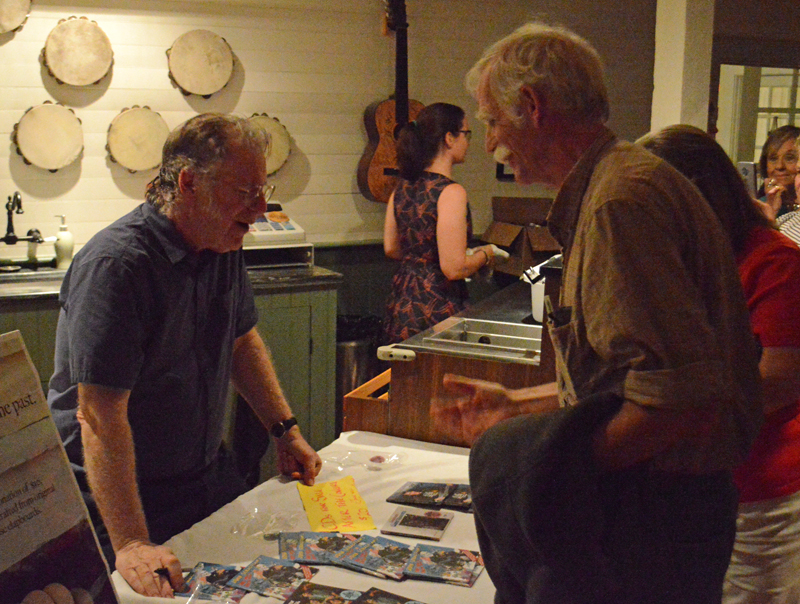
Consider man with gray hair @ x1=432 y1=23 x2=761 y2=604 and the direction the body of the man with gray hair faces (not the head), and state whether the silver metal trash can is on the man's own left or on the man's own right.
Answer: on the man's own right

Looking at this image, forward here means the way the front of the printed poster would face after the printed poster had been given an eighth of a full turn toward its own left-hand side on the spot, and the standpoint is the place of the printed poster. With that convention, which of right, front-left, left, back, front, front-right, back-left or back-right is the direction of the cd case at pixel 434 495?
left

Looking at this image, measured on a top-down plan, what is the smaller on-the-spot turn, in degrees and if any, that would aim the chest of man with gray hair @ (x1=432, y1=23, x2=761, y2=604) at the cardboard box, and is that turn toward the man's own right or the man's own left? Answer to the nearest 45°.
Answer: approximately 90° to the man's own right

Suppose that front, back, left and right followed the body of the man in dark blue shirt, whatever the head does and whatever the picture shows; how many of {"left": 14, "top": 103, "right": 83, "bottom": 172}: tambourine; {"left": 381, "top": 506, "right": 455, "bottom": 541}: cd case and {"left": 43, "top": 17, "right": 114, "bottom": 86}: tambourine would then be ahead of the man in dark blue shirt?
1

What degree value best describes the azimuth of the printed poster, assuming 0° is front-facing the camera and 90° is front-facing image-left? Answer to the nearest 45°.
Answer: approximately 0°

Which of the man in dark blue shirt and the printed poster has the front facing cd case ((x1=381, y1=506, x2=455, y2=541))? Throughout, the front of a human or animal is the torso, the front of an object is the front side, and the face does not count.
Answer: the man in dark blue shirt

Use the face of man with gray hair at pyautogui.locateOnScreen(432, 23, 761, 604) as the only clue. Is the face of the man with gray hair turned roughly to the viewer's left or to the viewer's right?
to the viewer's left

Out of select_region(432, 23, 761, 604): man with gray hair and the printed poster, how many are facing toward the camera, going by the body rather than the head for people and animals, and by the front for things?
1

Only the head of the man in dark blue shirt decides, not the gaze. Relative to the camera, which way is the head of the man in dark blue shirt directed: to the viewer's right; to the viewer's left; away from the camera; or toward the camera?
to the viewer's right

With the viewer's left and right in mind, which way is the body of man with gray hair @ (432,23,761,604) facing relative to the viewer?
facing to the left of the viewer

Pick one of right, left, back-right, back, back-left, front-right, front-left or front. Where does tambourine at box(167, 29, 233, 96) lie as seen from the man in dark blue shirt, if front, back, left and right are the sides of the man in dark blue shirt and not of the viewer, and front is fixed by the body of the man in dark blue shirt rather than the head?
back-left
